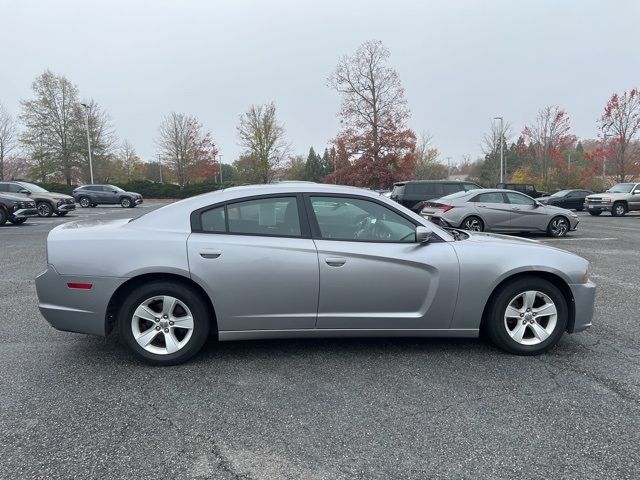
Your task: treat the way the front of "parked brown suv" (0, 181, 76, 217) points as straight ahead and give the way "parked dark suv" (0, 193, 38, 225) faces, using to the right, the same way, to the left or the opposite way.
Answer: the same way

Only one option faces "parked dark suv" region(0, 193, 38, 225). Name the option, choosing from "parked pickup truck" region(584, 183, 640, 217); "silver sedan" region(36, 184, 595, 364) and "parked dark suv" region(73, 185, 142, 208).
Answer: the parked pickup truck

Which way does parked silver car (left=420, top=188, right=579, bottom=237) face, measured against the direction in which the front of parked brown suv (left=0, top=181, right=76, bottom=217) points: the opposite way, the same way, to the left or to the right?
the same way

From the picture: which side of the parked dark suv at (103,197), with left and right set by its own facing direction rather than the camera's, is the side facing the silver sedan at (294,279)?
right

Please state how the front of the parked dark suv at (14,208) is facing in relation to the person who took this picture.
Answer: facing the viewer and to the right of the viewer

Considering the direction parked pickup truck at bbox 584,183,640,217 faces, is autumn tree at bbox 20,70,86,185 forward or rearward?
forward

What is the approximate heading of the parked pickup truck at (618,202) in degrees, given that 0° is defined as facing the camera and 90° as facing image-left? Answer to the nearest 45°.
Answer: approximately 45°

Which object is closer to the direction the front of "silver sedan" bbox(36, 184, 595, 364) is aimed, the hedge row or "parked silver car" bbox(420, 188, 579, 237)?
the parked silver car

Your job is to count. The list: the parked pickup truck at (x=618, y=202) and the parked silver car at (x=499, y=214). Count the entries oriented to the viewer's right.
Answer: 1

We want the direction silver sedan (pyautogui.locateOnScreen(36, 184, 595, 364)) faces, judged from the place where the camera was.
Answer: facing to the right of the viewer

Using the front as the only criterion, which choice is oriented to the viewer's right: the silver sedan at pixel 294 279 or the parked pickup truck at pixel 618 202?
the silver sedan

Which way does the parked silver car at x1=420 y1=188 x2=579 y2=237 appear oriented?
to the viewer's right

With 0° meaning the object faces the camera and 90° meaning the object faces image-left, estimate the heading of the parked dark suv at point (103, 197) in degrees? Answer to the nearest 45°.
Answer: approximately 270°

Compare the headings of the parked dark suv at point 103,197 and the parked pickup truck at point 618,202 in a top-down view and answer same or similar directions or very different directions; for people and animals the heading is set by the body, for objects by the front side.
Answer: very different directions

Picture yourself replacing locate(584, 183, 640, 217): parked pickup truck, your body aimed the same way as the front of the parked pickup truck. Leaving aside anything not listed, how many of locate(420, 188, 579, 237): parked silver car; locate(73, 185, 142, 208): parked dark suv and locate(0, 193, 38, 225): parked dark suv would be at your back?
0

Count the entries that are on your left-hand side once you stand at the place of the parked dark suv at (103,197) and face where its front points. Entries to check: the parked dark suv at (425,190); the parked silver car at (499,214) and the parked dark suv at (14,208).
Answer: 0

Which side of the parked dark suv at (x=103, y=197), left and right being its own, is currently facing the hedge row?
left

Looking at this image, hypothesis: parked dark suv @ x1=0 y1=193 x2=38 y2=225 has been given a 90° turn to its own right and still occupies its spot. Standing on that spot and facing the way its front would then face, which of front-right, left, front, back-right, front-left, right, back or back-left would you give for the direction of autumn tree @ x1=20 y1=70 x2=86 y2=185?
back-right
